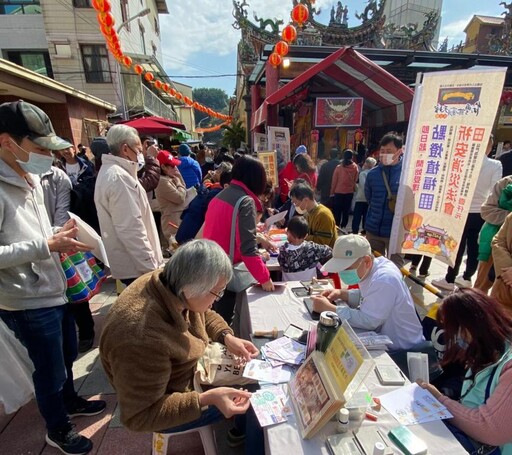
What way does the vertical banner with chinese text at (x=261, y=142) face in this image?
toward the camera

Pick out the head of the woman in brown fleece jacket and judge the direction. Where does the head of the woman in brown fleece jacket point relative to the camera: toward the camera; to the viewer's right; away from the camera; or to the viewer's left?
to the viewer's right

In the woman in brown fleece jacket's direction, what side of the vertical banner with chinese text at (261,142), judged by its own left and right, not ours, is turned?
front

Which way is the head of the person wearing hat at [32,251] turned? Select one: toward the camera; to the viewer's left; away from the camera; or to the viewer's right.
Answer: to the viewer's right

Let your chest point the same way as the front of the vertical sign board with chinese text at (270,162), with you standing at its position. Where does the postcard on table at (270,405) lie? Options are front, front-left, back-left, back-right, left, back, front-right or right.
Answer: front

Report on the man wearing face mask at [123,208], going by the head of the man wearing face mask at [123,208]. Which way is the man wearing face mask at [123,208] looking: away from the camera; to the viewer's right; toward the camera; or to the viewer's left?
to the viewer's right

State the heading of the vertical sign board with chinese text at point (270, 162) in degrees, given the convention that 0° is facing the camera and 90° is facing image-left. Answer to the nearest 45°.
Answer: approximately 0°

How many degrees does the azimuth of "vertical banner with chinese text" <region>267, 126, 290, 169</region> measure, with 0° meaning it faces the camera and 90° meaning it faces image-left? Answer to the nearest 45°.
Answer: approximately 0°

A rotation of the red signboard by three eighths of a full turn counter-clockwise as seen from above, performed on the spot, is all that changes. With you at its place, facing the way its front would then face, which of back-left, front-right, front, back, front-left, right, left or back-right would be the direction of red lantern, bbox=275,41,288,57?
back

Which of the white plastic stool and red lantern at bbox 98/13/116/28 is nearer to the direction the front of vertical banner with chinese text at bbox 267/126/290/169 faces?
the white plastic stool

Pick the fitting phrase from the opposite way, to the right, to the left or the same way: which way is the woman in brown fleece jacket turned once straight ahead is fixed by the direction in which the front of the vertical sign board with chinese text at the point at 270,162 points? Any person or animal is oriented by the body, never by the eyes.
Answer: to the left

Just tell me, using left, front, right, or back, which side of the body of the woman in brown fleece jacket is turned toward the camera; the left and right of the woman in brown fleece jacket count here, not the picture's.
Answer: right

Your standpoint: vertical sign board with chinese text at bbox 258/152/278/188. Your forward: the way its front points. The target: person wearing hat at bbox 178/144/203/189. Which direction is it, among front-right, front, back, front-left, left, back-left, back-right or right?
right

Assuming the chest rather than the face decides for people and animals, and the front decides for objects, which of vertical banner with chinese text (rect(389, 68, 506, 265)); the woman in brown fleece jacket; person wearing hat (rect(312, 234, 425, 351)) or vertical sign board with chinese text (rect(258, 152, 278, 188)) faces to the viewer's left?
the person wearing hat

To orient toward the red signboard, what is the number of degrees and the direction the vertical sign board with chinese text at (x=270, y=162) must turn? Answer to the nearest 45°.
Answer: approximately 135° to its left

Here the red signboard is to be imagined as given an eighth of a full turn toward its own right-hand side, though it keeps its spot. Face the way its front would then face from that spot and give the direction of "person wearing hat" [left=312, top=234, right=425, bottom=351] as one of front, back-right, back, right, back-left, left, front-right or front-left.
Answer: front-left

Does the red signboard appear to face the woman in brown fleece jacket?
yes

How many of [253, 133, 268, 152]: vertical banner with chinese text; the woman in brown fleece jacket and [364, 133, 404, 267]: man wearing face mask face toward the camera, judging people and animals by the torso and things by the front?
2

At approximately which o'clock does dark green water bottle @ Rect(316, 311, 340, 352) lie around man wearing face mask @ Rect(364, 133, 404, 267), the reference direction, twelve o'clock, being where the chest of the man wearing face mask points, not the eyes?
The dark green water bottle is roughly at 12 o'clock from the man wearing face mask.

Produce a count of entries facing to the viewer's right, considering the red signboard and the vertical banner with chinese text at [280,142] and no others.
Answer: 0
